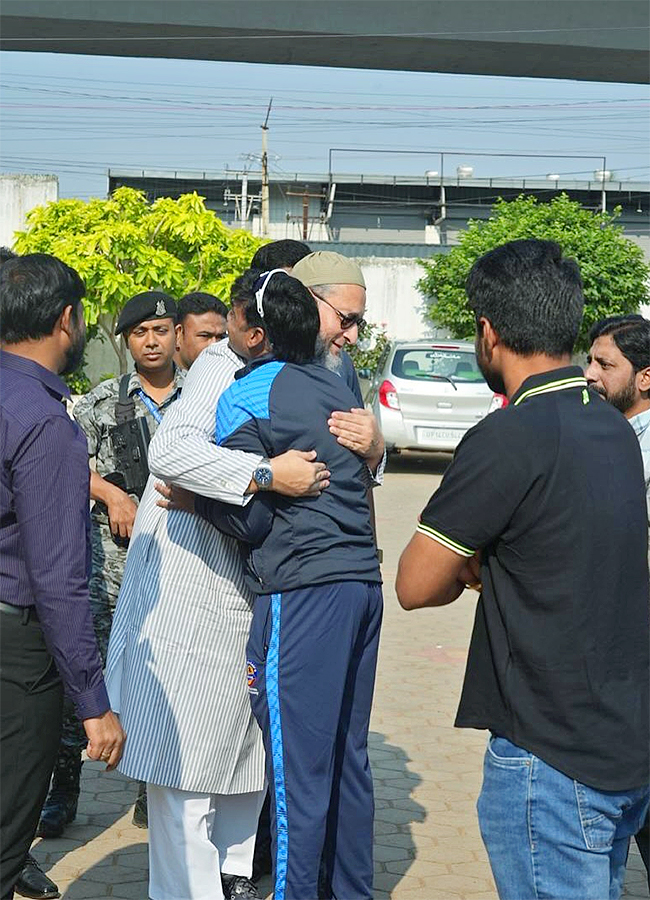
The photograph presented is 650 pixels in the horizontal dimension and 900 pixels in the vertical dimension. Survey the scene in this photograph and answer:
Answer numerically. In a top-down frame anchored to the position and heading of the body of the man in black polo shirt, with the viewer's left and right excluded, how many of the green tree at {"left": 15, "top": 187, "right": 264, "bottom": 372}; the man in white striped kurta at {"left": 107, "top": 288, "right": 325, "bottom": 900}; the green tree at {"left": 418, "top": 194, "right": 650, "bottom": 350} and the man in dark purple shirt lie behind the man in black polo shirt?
0

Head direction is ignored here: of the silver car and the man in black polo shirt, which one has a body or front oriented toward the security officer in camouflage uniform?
the man in black polo shirt

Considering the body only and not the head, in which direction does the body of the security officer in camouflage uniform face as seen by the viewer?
toward the camera

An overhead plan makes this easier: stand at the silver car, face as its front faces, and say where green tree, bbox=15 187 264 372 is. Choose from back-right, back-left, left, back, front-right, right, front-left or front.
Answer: front-left

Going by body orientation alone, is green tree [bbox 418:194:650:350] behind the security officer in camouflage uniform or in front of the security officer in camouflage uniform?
behind

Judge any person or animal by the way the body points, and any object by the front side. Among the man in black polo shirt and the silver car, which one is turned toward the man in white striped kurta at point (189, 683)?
the man in black polo shirt

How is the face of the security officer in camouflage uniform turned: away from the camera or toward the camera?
toward the camera

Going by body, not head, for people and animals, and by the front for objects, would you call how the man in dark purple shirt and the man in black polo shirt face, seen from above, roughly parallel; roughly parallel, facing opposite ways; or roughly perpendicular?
roughly perpendicular

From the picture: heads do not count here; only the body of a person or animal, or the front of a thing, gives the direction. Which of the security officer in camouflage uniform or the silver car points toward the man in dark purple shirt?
the security officer in camouflage uniform

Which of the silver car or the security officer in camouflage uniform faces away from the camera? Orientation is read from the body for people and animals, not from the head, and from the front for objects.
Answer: the silver car

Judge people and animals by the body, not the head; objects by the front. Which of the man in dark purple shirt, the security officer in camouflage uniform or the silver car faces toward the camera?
the security officer in camouflage uniform

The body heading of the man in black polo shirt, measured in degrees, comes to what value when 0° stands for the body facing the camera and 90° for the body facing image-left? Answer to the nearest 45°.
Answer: approximately 135°

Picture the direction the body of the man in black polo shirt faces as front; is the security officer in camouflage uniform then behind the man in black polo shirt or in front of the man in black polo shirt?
in front

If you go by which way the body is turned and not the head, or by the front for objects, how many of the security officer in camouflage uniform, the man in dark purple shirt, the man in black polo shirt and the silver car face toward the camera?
1

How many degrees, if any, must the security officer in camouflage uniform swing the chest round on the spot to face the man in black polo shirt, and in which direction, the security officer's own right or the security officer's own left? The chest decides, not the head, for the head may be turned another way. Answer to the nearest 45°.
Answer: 0° — they already face them

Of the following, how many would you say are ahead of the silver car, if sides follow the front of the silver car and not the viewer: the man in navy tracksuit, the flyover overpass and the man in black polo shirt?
0

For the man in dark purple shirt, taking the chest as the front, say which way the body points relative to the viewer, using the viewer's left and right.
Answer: facing away from the viewer and to the right of the viewer

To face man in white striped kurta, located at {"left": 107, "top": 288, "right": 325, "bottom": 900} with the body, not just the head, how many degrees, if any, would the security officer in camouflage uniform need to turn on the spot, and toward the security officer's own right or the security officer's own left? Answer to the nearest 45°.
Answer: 0° — they already face them

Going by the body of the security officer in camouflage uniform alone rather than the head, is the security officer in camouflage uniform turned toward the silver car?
no

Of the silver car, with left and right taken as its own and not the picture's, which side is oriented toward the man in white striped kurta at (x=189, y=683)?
back

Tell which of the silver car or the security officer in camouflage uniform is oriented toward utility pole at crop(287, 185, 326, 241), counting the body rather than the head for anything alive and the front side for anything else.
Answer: the silver car
